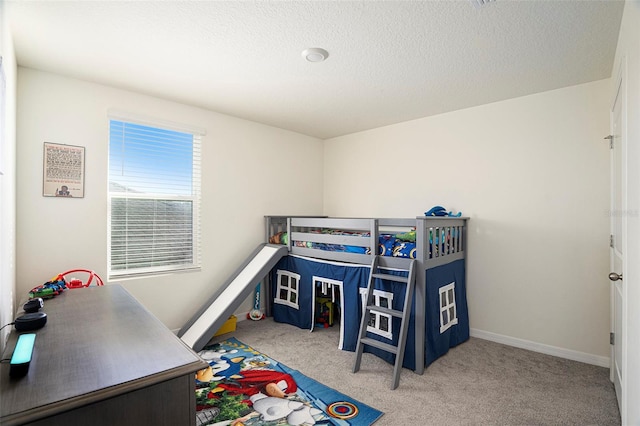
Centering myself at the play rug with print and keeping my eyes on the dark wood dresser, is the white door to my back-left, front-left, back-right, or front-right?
back-left

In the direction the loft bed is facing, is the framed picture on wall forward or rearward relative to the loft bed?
forward

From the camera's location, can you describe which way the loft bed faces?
facing the viewer and to the left of the viewer
